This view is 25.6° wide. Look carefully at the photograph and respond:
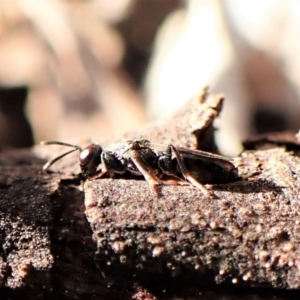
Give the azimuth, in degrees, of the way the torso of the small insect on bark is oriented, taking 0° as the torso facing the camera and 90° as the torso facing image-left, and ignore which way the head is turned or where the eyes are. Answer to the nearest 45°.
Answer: approximately 90°
